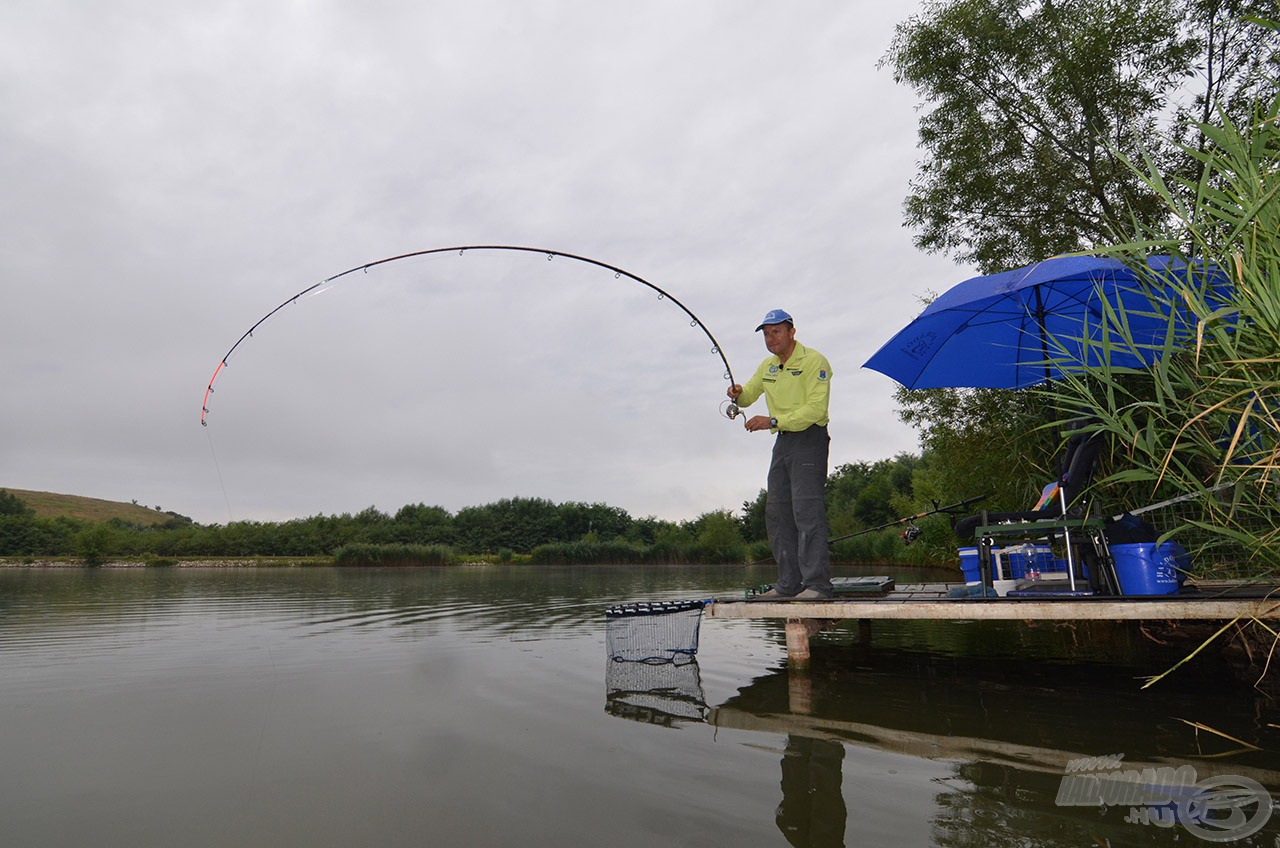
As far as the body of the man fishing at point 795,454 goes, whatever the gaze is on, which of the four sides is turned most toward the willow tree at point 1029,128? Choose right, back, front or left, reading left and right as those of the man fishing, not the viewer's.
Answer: back

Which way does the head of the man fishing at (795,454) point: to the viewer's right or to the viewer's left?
to the viewer's left

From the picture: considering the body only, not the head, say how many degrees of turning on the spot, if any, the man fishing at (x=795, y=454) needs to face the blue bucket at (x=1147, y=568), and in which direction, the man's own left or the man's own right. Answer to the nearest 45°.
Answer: approximately 135° to the man's own left

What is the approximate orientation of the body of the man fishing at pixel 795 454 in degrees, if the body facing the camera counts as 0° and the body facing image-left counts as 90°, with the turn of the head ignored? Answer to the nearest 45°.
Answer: approximately 45°

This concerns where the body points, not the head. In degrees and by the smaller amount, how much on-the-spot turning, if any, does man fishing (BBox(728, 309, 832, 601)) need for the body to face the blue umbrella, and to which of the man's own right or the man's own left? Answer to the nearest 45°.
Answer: approximately 135° to the man's own left
